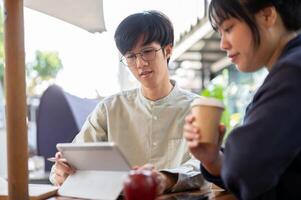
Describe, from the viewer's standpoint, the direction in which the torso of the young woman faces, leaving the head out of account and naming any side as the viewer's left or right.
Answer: facing to the left of the viewer

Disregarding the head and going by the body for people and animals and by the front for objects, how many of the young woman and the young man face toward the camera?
1

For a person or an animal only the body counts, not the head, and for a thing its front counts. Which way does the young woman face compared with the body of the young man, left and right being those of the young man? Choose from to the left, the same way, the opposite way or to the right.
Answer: to the right

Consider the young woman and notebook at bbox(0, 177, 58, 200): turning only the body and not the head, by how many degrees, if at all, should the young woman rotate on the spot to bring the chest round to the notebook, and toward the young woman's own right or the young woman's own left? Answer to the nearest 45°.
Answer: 0° — they already face it

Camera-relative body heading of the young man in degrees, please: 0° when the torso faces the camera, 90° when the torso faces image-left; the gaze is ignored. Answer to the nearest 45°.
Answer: approximately 0°

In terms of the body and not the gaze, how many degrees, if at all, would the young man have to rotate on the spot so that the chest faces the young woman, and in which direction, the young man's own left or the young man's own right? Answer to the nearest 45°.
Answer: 0° — they already face them

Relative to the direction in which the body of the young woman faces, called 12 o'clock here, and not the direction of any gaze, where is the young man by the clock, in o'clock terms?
The young man is roughly at 2 o'clock from the young woman.
